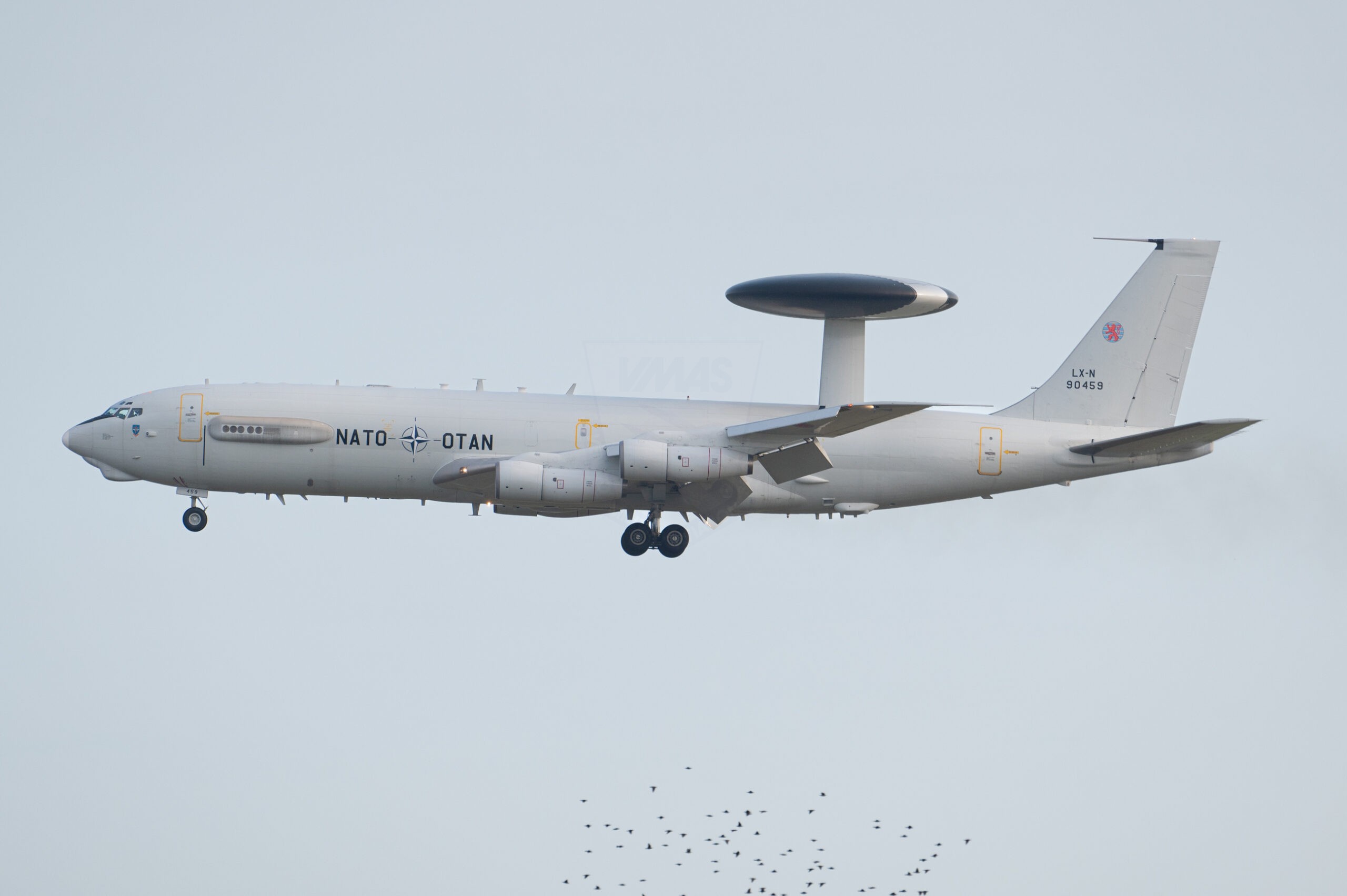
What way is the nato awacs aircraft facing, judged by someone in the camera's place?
facing to the left of the viewer
